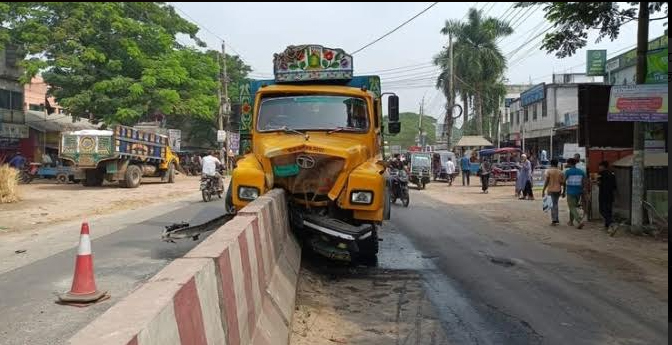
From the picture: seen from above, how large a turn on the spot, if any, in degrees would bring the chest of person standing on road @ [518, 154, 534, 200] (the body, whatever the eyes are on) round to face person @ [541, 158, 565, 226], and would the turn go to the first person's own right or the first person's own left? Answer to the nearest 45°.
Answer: approximately 90° to the first person's own left

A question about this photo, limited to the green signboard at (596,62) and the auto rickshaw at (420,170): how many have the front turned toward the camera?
2

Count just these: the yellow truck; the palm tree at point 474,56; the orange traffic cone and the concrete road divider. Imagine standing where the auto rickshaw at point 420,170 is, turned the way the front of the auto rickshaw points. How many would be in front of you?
3

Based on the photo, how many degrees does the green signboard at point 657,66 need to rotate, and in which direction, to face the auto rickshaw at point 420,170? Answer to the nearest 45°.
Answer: approximately 90° to its right

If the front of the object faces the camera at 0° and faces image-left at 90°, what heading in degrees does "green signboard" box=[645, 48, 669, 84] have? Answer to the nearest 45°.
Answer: approximately 45°

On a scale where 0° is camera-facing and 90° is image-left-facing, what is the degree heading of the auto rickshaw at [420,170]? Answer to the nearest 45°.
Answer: approximately 0°

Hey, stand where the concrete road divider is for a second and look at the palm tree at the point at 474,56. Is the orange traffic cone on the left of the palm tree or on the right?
left

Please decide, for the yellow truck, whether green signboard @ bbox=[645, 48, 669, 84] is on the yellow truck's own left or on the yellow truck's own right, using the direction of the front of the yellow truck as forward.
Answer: on the yellow truck's own left
